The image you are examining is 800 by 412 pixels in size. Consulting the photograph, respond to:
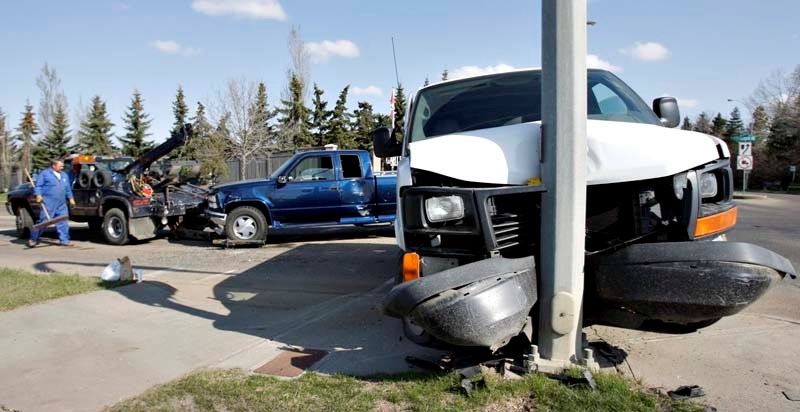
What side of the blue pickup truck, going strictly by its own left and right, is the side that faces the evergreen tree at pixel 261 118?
right

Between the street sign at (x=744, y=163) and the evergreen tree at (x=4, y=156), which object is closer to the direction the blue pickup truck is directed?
the evergreen tree

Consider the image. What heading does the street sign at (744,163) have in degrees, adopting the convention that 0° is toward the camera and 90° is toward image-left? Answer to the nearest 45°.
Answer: approximately 0°

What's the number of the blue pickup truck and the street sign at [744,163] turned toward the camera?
1

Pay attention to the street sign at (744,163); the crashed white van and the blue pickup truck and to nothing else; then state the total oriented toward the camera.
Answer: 2

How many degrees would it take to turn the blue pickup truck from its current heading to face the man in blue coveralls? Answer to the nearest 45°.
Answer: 0° — it already faces them

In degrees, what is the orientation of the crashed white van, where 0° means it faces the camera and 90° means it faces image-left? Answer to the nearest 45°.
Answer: approximately 0°

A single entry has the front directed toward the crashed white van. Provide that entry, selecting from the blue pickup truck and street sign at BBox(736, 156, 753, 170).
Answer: the street sign

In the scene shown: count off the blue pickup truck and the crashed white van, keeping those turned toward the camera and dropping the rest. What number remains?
1

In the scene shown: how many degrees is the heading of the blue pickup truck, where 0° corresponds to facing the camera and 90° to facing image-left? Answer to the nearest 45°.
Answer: approximately 90°
